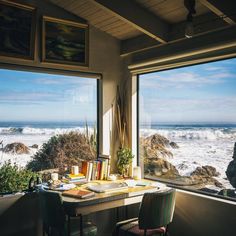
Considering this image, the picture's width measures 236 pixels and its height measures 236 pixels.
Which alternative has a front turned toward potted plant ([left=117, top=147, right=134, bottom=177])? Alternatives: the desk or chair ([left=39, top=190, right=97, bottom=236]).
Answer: the chair

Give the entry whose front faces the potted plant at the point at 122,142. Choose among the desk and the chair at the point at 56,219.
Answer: the chair

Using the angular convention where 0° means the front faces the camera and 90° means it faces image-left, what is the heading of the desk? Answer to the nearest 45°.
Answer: approximately 315°

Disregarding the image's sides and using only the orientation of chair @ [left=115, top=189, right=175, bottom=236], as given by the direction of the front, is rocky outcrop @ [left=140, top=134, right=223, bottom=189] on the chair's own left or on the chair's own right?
on the chair's own right

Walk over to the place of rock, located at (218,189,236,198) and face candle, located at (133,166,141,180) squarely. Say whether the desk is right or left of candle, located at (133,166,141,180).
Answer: left

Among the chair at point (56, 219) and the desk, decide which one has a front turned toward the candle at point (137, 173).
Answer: the chair

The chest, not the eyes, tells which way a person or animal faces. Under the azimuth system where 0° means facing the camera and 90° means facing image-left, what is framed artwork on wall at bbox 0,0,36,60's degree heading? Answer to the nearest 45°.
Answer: approximately 315°

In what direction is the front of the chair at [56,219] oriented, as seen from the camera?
facing away from the viewer and to the right of the viewer
